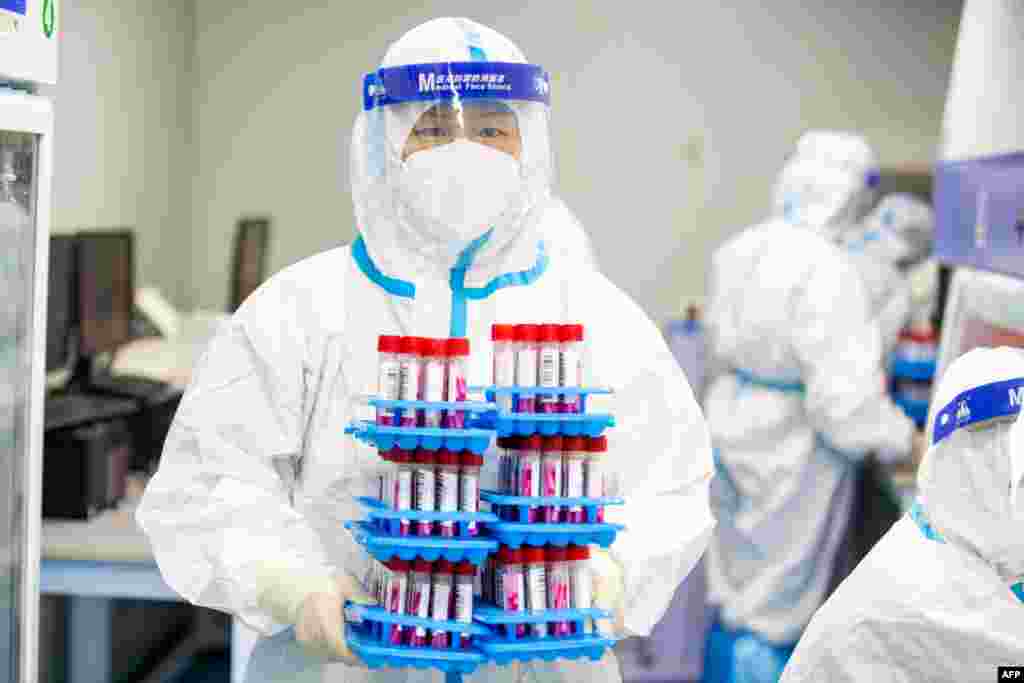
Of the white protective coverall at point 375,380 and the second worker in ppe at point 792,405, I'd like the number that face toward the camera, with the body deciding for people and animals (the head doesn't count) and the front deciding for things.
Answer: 1

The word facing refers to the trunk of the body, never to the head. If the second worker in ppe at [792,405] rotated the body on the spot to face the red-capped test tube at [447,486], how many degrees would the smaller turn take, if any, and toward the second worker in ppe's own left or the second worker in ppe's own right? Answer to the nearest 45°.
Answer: approximately 135° to the second worker in ppe's own right

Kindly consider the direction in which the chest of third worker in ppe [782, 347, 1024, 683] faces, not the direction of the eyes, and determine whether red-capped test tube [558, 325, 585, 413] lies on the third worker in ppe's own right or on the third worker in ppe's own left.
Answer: on the third worker in ppe's own right

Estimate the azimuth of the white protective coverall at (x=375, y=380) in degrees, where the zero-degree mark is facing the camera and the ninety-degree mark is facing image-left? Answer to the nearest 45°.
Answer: approximately 0°

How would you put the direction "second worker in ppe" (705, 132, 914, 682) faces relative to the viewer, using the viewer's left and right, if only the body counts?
facing away from the viewer and to the right of the viewer

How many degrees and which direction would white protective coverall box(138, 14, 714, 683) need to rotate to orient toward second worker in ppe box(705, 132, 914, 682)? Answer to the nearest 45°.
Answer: approximately 135° to its left

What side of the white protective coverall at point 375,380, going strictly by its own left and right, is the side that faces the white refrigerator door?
right
